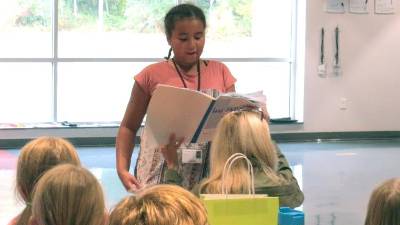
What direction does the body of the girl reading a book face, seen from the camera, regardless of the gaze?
toward the camera

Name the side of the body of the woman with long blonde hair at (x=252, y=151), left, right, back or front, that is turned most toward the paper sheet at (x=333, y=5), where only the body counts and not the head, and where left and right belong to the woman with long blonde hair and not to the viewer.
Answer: front

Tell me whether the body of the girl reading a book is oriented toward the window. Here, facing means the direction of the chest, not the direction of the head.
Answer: no

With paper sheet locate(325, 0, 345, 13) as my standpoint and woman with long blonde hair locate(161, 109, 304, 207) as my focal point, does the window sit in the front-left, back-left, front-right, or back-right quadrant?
front-right

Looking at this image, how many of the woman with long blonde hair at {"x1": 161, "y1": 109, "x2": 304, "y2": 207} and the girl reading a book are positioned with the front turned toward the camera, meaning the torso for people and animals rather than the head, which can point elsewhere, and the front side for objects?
1

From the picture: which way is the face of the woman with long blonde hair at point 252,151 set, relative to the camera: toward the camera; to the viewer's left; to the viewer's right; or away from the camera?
away from the camera

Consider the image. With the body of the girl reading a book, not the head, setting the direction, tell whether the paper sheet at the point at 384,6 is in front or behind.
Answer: behind

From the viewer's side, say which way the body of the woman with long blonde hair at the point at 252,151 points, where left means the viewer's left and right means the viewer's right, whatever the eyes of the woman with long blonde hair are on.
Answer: facing away from the viewer

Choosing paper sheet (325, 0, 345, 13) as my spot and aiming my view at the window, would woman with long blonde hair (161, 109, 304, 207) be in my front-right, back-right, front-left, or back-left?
front-left

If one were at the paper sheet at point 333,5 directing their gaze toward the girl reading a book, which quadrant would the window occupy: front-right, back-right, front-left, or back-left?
front-right

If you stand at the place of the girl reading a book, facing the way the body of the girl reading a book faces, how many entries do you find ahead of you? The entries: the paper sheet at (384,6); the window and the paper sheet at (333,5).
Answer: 0

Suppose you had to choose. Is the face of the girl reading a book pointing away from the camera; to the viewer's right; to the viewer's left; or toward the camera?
toward the camera

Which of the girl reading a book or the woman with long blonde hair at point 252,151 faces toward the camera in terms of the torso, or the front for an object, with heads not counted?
the girl reading a book

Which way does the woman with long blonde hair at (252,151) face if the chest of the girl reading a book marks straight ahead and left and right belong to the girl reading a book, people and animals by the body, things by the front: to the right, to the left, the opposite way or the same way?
the opposite way
